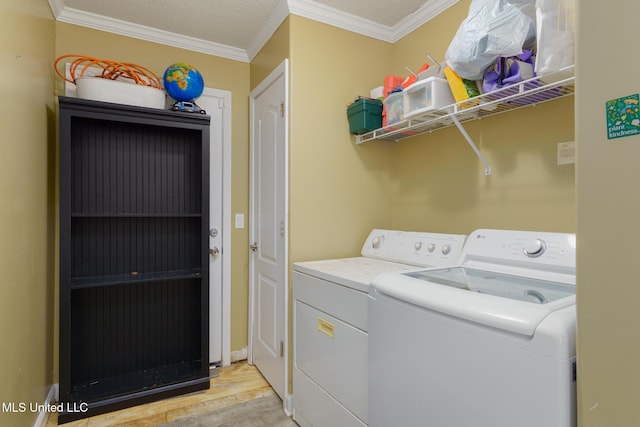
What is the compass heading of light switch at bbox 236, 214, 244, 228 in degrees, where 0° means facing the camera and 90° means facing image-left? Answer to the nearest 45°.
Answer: approximately 0°

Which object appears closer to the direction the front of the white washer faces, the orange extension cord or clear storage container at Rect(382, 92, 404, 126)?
the orange extension cord

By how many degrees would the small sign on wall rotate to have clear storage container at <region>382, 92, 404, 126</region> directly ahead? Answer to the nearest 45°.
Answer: approximately 90° to its right

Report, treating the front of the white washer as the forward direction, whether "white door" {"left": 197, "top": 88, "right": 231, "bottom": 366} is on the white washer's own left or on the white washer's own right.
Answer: on the white washer's own right

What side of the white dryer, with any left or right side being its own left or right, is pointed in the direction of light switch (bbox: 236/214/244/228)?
right
